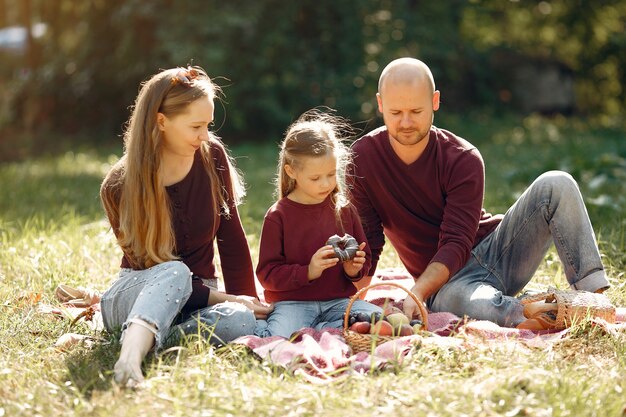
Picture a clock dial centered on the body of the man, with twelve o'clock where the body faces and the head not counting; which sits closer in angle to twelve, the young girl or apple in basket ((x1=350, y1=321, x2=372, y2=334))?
the apple in basket

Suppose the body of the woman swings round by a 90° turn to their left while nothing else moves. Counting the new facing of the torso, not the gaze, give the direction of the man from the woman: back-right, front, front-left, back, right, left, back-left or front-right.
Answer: front

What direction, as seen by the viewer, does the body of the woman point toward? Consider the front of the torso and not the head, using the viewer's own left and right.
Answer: facing the viewer

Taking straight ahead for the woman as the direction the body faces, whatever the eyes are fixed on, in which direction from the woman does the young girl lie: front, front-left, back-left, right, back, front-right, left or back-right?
left

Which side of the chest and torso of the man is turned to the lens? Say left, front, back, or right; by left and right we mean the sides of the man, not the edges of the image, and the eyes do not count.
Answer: front

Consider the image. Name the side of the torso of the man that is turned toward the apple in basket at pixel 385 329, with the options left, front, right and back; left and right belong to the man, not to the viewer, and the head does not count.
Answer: front
